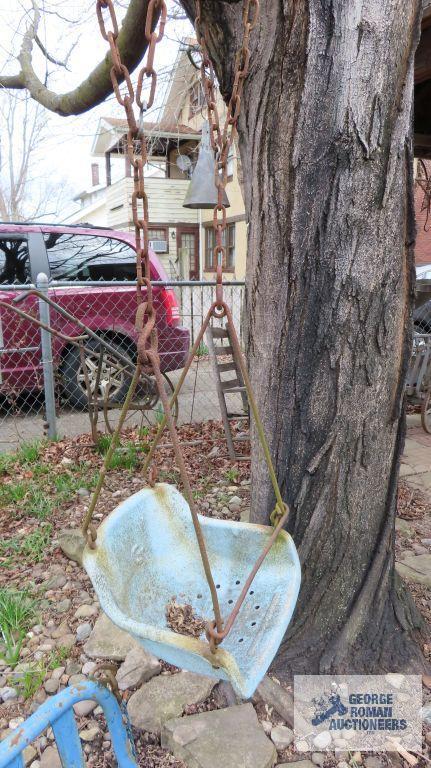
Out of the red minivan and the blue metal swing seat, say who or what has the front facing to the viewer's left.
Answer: the red minivan

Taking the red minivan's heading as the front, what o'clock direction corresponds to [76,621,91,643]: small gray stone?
The small gray stone is roughly at 9 o'clock from the red minivan.

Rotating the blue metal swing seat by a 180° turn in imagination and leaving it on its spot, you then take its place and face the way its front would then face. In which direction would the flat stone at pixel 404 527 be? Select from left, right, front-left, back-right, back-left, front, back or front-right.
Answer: right

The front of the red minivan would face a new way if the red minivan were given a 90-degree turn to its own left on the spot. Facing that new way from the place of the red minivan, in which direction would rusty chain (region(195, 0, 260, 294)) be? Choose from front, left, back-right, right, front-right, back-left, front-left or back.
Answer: front

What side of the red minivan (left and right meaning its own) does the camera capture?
left

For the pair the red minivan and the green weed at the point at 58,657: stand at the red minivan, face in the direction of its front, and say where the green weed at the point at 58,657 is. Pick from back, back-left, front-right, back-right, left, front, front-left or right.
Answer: left

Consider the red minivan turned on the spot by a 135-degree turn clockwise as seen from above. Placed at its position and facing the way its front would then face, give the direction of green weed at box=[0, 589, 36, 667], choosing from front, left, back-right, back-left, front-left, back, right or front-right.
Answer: back-right

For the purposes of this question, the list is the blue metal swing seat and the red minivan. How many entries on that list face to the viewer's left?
1

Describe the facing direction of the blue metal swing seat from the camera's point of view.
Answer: facing the viewer and to the right of the viewer

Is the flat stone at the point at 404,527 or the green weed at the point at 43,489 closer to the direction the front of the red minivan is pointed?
the green weed

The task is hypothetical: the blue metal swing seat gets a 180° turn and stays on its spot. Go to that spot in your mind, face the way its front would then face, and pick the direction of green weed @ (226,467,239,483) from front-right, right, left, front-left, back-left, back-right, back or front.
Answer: front-right

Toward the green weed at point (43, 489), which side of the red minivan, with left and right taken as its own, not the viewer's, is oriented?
left

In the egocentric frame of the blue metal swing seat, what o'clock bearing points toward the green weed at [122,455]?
The green weed is roughly at 7 o'clock from the blue metal swing seat.
